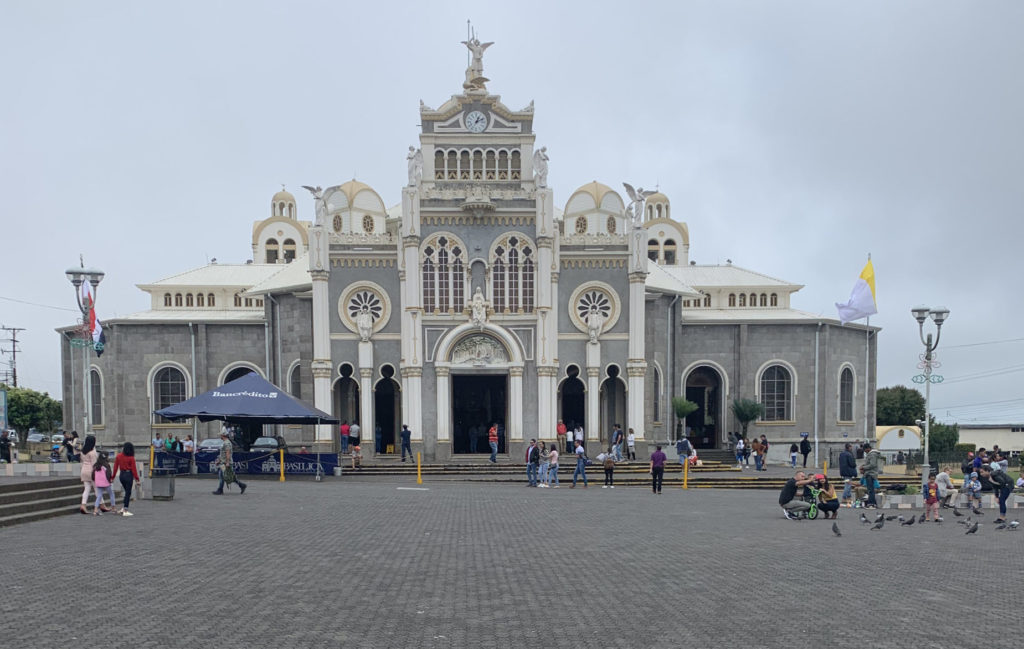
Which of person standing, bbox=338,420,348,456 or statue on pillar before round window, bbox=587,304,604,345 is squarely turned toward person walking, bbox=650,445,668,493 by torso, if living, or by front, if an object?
the statue on pillar before round window

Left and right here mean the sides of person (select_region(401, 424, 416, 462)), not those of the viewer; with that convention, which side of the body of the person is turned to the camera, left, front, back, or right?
back

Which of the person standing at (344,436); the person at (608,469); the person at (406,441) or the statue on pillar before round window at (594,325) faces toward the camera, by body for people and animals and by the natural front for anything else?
the statue on pillar before round window

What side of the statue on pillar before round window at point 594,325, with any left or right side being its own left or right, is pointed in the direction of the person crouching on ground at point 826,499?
front

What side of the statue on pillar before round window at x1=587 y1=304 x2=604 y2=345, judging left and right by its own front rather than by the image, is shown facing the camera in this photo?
front

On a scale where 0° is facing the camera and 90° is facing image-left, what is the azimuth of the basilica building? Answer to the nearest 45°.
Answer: approximately 0°
